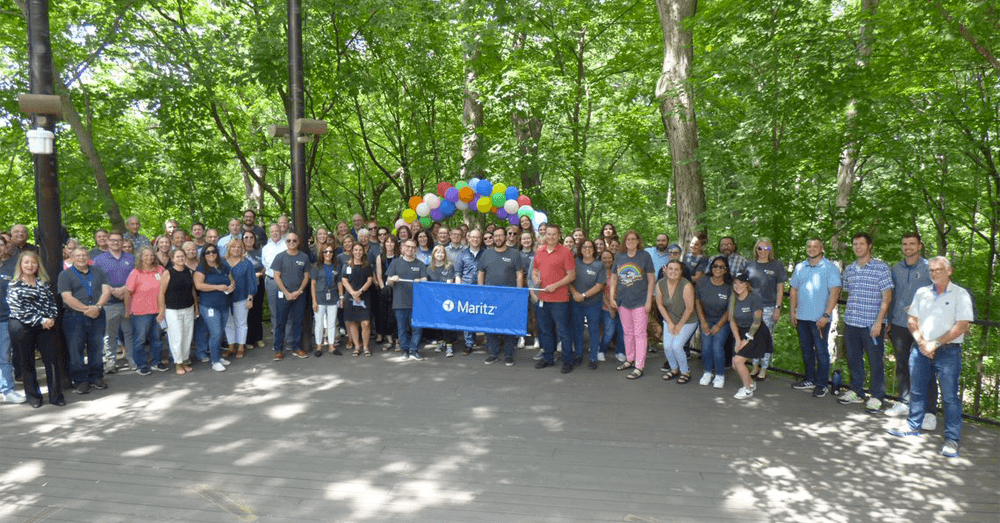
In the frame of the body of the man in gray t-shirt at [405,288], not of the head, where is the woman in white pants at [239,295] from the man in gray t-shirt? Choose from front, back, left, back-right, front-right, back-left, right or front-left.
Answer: right

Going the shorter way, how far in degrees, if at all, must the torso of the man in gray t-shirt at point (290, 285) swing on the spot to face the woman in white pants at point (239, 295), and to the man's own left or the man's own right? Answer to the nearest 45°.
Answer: approximately 90° to the man's own right

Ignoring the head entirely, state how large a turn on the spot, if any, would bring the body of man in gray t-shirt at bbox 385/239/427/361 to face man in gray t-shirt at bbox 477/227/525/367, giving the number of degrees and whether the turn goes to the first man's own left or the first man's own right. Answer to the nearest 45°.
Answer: approximately 90° to the first man's own left

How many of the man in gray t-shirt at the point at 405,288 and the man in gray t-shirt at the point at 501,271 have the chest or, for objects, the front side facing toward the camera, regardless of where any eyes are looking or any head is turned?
2

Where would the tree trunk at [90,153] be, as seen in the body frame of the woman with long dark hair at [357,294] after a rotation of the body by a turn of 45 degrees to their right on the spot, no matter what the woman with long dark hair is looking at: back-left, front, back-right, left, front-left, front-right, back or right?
right
